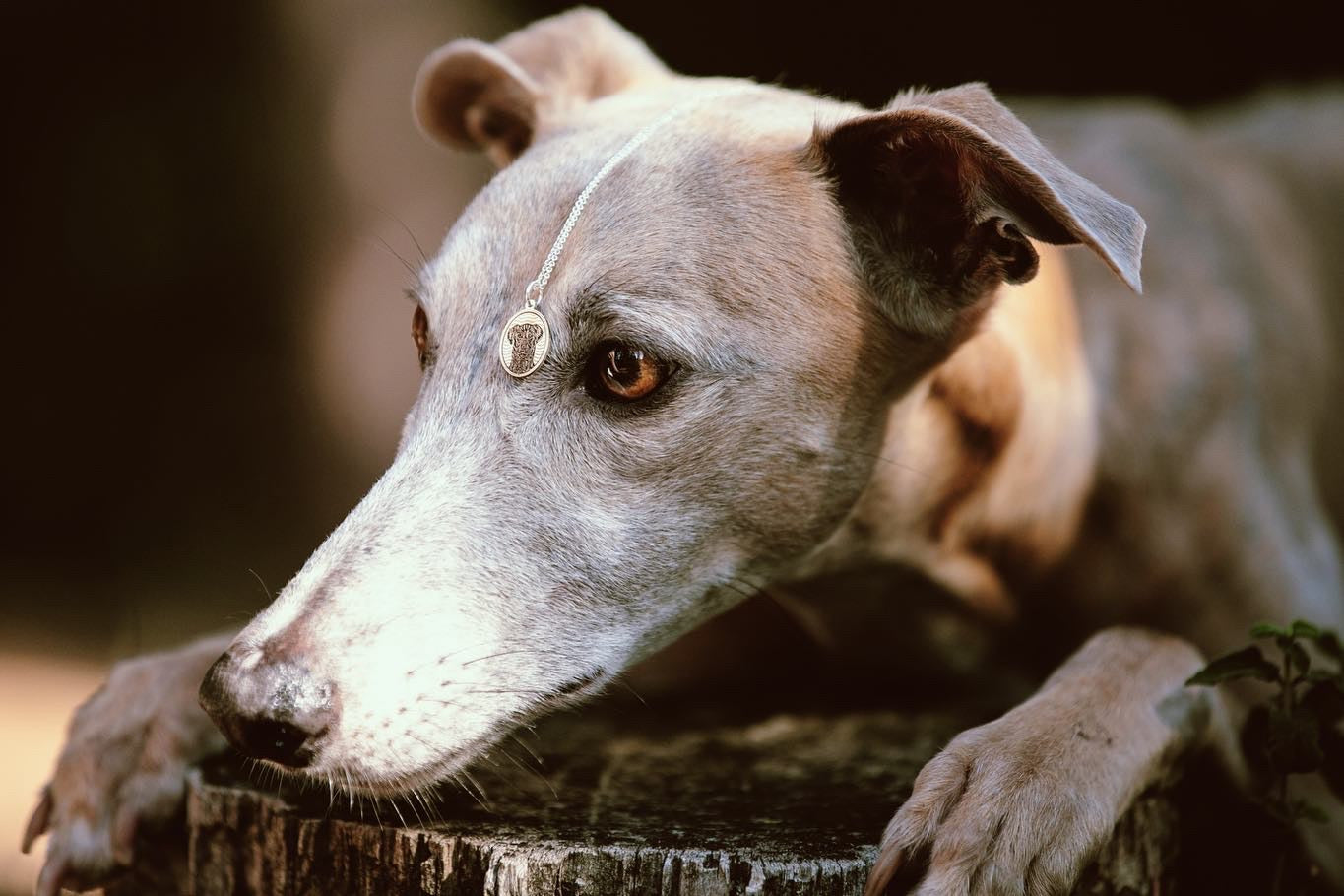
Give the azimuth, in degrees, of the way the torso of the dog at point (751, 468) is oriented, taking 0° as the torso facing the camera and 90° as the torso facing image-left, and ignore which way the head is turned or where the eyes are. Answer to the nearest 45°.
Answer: approximately 45°
